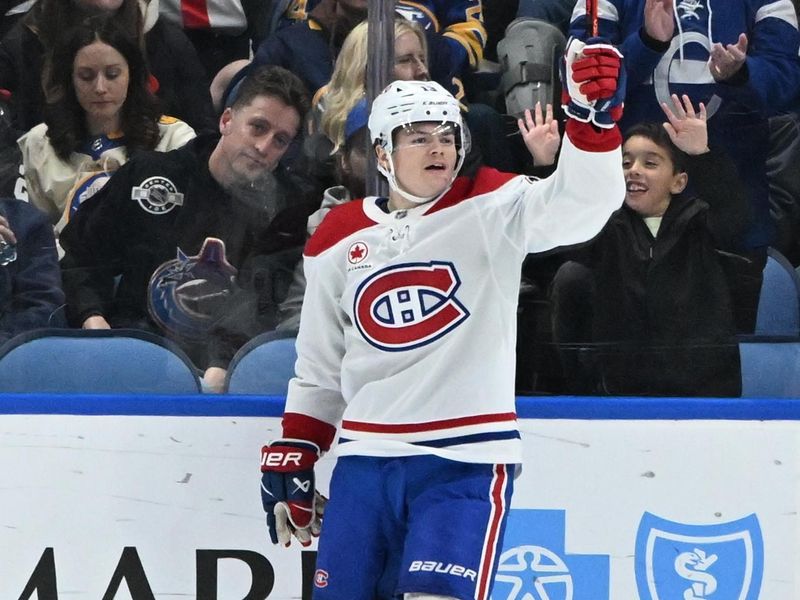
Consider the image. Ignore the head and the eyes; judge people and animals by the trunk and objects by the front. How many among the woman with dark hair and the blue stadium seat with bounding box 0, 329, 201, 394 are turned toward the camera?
2

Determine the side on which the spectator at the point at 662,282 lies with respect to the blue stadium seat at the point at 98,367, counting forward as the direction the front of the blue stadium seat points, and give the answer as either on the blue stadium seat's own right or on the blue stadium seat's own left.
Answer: on the blue stadium seat's own left

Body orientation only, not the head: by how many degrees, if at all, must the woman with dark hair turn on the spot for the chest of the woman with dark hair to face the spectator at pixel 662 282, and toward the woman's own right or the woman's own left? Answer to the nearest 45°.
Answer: approximately 90° to the woman's own left

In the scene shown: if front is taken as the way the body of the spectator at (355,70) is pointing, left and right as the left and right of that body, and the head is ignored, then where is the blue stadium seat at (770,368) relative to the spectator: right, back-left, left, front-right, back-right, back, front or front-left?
front-left

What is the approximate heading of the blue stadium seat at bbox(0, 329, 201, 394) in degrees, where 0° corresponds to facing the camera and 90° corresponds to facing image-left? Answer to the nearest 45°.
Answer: approximately 0°

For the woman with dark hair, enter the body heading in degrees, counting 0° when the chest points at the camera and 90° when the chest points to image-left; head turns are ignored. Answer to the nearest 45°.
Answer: approximately 0°

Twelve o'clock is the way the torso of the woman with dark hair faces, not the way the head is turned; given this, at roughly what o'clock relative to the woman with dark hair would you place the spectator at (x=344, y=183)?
The spectator is roughly at 10 o'clock from the woman with dark hair.
